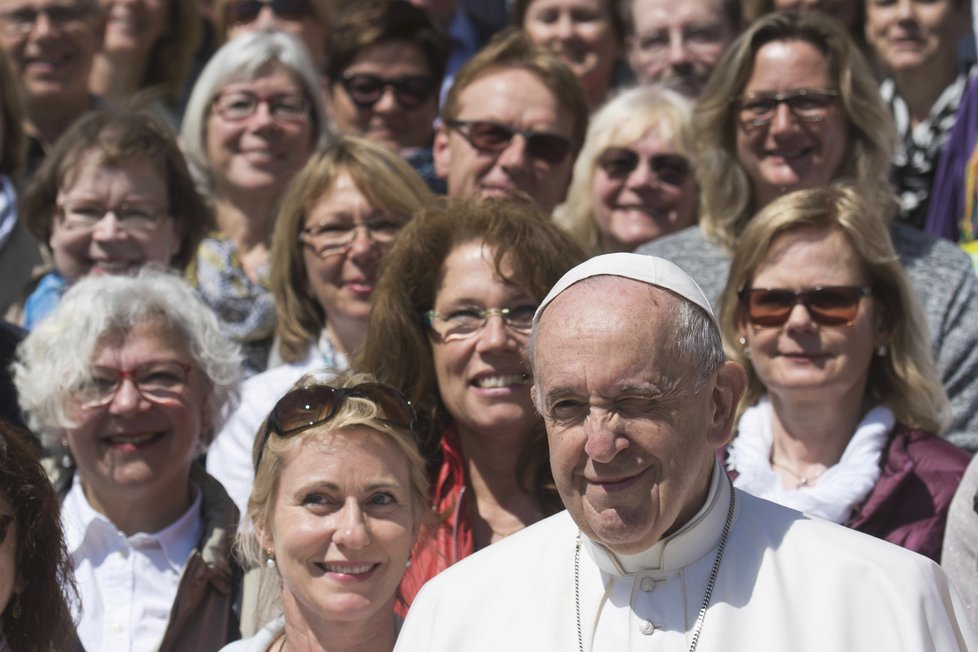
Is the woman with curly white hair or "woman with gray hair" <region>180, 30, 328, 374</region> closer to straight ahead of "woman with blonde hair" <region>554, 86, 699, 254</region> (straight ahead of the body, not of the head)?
the woman with curly white hair

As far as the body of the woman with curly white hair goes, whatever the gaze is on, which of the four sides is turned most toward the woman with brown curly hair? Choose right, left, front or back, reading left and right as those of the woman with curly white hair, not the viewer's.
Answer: left

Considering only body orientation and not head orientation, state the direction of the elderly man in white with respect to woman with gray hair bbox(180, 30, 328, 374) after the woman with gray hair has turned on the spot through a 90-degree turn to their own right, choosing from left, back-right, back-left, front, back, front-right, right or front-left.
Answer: left

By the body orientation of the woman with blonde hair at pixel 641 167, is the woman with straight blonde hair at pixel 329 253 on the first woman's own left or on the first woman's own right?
on the first woman's own right

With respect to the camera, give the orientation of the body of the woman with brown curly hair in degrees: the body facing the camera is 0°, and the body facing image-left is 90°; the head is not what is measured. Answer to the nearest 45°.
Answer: approximately 0°

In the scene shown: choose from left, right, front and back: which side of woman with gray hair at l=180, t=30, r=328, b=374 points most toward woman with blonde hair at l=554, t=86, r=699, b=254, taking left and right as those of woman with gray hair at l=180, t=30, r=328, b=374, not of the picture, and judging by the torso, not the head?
left

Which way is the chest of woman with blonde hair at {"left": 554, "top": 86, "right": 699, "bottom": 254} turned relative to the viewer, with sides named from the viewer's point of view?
facing the viewer

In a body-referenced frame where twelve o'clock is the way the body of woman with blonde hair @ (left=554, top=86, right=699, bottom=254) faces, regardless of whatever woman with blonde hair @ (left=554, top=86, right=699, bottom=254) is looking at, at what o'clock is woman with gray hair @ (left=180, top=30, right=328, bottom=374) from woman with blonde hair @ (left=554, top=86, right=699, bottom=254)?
woman with gray hair @ (left=180, top=30, right=328, bottom=374) is roughly at 3 o'clock from woman with blonde hair @ (left=554, top=86, right=699, bottom=254).

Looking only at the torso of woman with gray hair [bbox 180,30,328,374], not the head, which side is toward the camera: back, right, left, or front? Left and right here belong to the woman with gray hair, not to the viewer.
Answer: front

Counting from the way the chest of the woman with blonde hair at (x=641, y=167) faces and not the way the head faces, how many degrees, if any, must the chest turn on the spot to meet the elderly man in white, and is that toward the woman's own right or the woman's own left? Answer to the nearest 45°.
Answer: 0° — they already face them

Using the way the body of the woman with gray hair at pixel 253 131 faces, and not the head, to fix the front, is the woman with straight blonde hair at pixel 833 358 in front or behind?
in front

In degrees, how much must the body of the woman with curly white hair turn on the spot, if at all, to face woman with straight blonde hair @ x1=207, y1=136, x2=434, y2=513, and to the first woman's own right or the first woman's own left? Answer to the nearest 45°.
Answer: approximately 135° to the first woman's own left

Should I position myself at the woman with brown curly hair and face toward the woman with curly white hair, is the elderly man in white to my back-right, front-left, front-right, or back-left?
back-left

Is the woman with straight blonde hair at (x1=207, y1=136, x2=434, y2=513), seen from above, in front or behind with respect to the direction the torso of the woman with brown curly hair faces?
behind
